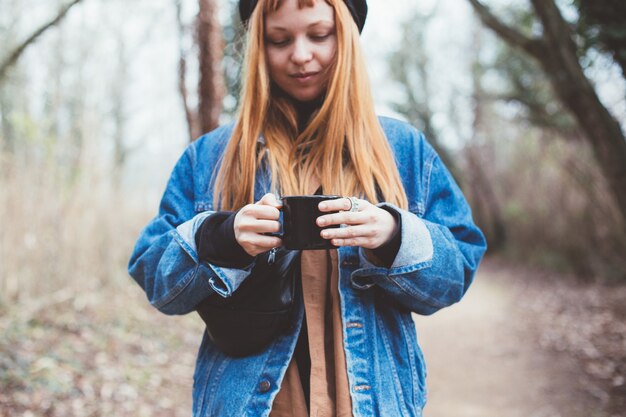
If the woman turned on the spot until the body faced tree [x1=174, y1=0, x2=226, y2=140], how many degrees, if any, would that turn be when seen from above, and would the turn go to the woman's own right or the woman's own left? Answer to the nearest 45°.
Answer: approximately 180°

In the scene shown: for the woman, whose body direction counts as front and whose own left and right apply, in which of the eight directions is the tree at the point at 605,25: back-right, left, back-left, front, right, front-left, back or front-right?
back-left

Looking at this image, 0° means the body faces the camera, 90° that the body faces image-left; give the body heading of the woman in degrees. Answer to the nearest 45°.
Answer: approximately 0°

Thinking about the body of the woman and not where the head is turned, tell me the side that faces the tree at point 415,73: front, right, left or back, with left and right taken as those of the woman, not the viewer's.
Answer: back
